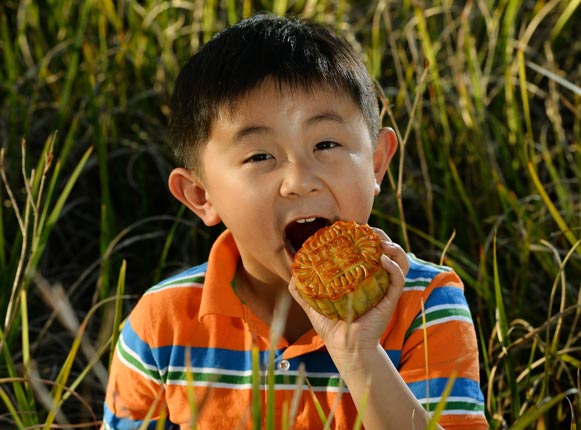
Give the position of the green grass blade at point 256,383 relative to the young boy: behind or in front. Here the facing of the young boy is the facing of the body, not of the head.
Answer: in front

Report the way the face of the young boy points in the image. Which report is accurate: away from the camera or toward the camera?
toward the camera

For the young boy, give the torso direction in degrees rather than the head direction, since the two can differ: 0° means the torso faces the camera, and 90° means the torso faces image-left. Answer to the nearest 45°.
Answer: approximately 0°
